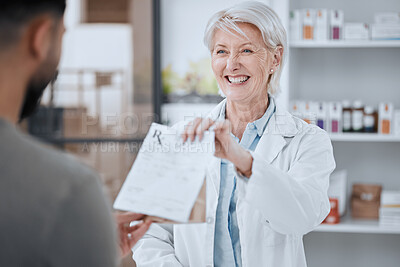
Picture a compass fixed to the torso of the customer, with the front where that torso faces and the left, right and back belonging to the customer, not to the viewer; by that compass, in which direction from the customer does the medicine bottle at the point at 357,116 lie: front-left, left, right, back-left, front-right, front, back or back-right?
front

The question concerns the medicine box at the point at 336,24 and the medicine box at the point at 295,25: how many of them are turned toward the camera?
2

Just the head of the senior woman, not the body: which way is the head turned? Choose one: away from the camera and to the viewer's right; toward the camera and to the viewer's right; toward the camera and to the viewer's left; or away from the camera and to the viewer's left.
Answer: toward the camera and to the viewer's left

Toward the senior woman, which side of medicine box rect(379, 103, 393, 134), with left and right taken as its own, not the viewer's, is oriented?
front

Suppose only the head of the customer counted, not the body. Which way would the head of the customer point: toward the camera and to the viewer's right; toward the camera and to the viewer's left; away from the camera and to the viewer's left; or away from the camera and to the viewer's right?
away from the camera and to the viewer's right

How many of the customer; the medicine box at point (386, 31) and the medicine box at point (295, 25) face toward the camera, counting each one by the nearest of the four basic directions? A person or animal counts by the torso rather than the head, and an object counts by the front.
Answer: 2
